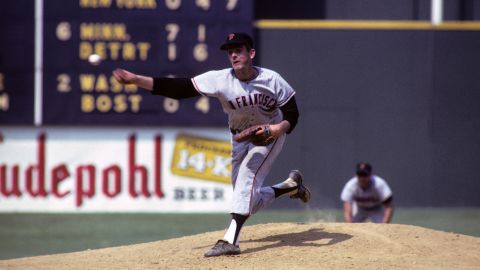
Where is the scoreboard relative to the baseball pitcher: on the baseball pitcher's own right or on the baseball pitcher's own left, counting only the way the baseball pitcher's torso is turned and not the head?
on the baseball pitcher's own right

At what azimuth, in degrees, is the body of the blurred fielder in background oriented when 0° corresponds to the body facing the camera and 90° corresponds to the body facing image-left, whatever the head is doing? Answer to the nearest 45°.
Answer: approximately 0°

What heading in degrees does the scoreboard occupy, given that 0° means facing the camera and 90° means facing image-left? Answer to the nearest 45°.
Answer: approximately 0°

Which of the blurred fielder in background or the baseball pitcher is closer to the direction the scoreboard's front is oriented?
the baseball pitcher

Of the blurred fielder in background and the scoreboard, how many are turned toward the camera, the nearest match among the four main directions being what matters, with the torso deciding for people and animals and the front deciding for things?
2

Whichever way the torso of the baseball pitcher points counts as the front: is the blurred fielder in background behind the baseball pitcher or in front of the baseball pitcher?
behind
